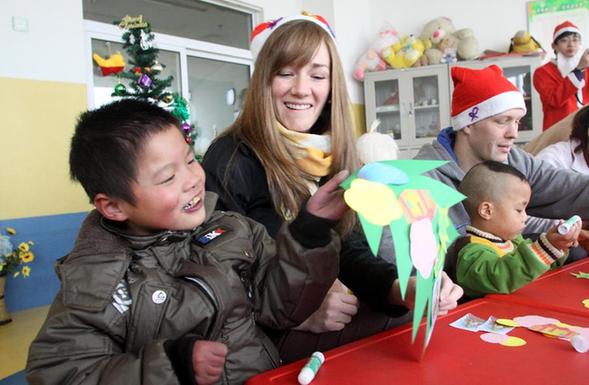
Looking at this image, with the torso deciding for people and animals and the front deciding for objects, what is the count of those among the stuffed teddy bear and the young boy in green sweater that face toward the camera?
1

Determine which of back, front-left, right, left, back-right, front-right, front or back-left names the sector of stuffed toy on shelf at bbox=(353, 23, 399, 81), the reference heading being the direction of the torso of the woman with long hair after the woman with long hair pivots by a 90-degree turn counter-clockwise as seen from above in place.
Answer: front-left

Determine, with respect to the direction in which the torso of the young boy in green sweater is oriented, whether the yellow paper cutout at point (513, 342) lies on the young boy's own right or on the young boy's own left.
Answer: on the young boy's own right

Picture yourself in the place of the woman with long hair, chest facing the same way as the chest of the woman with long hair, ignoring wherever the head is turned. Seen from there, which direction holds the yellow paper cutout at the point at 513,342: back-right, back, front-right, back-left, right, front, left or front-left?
front

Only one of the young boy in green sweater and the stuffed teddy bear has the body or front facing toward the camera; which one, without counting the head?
the stuffed teddy bear

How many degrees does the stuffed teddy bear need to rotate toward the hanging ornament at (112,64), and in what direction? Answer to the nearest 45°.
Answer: approximately 45° to its right

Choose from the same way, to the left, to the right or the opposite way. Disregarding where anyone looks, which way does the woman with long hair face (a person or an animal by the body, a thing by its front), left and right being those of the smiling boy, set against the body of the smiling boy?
the same way

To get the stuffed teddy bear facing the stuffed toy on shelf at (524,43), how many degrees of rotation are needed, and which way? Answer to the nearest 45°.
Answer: approximately 90° to its left

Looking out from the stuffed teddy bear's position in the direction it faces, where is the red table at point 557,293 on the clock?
The red table is roughly at 12 o'clock from the stuffed teddy bear.

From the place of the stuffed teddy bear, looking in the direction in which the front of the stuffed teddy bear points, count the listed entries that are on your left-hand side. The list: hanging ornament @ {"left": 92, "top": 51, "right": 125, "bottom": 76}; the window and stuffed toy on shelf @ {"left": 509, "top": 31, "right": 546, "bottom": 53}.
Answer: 1

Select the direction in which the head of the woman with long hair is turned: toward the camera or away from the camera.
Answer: toward the camera

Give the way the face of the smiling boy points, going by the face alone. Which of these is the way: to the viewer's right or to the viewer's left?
to the viewer's right

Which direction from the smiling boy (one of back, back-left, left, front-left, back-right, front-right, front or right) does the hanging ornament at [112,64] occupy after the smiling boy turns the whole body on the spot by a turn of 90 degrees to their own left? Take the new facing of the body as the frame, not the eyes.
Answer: front-left

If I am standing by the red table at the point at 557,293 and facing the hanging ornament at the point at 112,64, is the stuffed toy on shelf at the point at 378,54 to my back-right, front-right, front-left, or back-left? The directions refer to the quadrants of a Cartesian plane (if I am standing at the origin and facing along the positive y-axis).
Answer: front-right

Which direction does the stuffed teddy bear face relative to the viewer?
toward the camera

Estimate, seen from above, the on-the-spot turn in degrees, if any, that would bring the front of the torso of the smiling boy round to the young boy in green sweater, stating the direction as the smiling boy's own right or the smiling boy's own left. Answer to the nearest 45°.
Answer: approximately 45° to the smiling boy's own left

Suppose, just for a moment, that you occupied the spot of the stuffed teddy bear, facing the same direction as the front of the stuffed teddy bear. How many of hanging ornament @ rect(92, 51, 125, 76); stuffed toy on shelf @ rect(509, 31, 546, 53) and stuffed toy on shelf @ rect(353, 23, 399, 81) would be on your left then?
1
